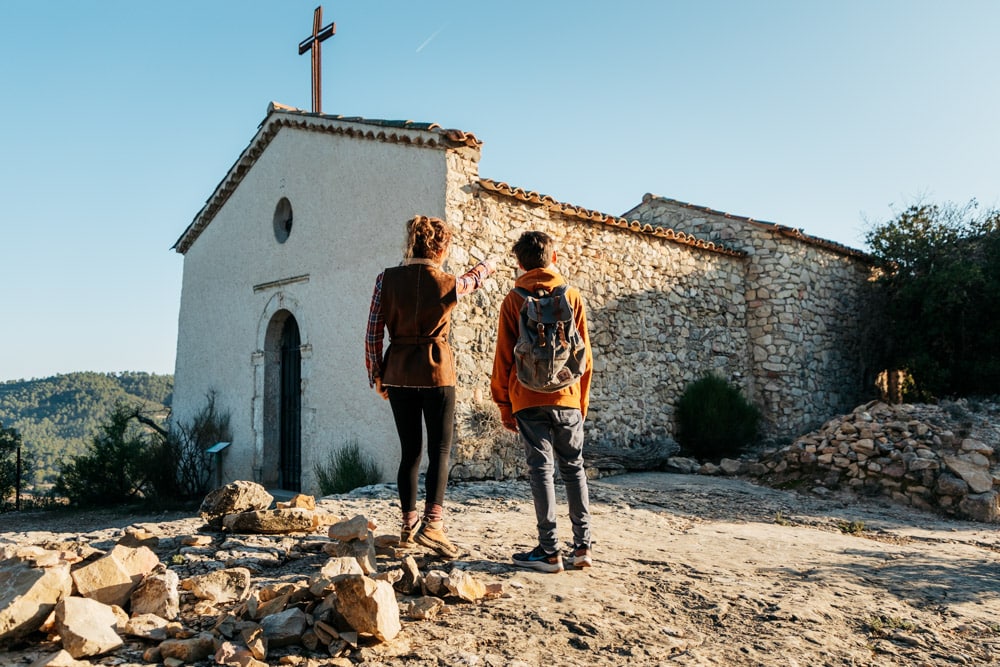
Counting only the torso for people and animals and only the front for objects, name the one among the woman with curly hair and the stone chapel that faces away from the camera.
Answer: the woman with curly hair

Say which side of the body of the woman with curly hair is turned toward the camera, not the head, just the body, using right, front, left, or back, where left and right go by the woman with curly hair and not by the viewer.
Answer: back

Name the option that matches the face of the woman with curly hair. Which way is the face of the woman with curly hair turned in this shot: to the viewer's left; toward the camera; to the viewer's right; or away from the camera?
away from the camera

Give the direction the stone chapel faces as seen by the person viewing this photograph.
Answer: facing the viewer and to the left of the viewer

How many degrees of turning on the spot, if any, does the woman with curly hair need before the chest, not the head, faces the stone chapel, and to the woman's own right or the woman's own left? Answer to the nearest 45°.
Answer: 0° — they already face it

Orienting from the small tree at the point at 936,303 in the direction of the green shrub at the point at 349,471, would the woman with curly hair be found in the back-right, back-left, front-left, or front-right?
front-left

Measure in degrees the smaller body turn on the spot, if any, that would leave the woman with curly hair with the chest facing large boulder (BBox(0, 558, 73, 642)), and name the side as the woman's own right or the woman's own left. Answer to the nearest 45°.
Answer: approximately 135° to the woman's own left

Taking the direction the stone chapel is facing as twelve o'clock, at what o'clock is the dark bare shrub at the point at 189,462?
The dark bare shrub is roughly at 2 o'clock from the stone chapel.

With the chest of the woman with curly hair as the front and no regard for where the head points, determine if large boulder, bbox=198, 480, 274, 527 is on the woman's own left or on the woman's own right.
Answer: on the woman's own left

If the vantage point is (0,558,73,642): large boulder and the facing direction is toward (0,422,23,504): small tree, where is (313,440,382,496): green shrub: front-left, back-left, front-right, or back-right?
front-right

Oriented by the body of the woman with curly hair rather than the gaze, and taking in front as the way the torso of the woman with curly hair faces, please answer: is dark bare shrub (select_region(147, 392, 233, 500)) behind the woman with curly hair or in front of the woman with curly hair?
in front

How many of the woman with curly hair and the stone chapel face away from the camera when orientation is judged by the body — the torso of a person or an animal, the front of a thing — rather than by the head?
1

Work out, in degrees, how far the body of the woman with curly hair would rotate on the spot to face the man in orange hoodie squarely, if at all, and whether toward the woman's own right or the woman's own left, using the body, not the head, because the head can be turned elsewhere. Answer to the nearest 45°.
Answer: approximately 90° to the woman's own right

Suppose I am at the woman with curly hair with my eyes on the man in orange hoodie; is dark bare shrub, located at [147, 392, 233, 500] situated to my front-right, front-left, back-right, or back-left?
back-left
